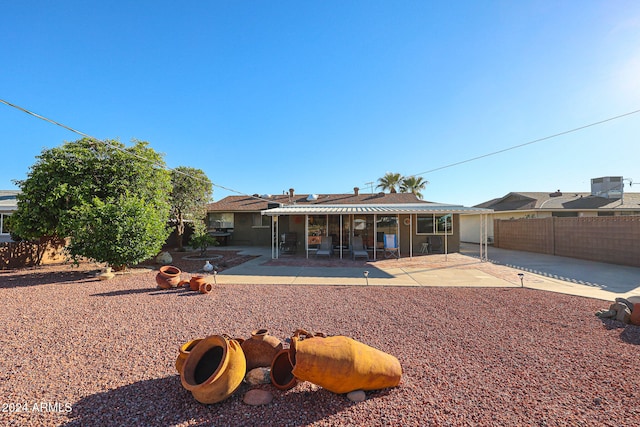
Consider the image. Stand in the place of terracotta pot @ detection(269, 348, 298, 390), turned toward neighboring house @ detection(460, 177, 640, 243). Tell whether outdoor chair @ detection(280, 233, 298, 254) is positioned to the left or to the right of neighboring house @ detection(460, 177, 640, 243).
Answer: left

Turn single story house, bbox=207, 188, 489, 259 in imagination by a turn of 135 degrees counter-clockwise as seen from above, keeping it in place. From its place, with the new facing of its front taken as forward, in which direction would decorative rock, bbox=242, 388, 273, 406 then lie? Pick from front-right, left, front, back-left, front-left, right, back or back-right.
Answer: front-left

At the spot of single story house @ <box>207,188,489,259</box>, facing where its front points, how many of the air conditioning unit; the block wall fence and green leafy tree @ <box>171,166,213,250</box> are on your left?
1

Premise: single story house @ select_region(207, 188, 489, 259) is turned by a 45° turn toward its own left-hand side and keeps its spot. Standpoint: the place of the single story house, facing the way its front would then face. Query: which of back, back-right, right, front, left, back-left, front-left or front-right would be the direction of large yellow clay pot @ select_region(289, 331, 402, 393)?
front-right

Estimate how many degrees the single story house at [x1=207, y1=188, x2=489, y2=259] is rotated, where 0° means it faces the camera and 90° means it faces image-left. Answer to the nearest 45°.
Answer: approximately 180°
